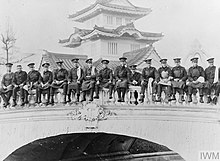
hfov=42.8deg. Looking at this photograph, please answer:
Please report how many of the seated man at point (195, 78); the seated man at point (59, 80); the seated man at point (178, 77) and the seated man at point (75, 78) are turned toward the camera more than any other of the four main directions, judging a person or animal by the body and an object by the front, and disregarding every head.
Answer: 4

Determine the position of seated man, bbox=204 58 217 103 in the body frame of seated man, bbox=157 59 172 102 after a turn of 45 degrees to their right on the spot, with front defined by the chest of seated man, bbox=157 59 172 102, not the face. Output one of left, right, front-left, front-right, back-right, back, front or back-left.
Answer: back-left

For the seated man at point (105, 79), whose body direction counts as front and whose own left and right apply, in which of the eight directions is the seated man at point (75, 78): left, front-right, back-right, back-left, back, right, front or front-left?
right

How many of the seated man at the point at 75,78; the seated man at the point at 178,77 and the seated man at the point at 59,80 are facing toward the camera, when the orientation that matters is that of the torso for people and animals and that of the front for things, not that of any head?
3

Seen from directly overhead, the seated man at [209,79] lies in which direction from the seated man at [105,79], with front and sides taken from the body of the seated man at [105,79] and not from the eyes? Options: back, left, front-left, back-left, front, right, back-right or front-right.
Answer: left

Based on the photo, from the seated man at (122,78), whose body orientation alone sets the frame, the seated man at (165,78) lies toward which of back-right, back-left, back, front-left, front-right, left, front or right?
left

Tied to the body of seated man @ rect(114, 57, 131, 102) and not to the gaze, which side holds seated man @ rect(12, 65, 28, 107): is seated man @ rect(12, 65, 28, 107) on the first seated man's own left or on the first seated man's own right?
on the first seated man's own right

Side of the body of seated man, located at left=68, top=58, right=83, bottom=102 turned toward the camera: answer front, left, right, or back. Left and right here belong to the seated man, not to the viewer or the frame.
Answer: front

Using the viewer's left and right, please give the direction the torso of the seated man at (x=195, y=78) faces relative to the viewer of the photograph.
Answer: facing the viewer

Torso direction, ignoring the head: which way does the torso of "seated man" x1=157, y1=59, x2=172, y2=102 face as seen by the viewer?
toward the camera
